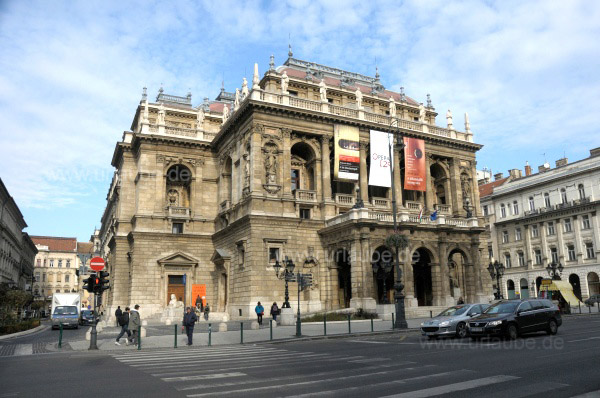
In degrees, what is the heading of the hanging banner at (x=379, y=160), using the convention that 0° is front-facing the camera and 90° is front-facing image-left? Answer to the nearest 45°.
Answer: approximately 315°

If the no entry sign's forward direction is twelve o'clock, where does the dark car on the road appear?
The dark car on the road is roughly at 10 o'clock from the no entry sign.

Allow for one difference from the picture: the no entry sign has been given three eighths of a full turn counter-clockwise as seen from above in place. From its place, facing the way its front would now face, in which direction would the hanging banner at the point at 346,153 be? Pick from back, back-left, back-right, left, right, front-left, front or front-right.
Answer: front

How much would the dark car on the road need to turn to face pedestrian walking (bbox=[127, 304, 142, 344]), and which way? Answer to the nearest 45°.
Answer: approximately 45° to its right

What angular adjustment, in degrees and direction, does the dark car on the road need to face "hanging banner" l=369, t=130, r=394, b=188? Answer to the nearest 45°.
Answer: approximately 90° to its right

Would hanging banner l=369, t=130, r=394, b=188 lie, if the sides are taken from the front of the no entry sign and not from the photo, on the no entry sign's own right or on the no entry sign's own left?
on the no entry sign's own left

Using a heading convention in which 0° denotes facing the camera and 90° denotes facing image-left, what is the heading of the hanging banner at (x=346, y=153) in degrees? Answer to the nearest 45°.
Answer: approximately 315°

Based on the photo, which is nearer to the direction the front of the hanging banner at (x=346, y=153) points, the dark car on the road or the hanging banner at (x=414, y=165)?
the dark car on the road

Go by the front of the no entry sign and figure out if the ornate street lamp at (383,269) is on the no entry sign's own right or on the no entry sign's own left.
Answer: on the no entry sign's own left

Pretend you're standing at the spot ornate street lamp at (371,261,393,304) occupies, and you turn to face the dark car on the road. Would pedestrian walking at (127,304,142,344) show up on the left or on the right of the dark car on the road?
right

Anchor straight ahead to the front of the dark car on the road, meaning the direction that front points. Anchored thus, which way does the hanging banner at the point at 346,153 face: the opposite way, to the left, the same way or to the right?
to the left
